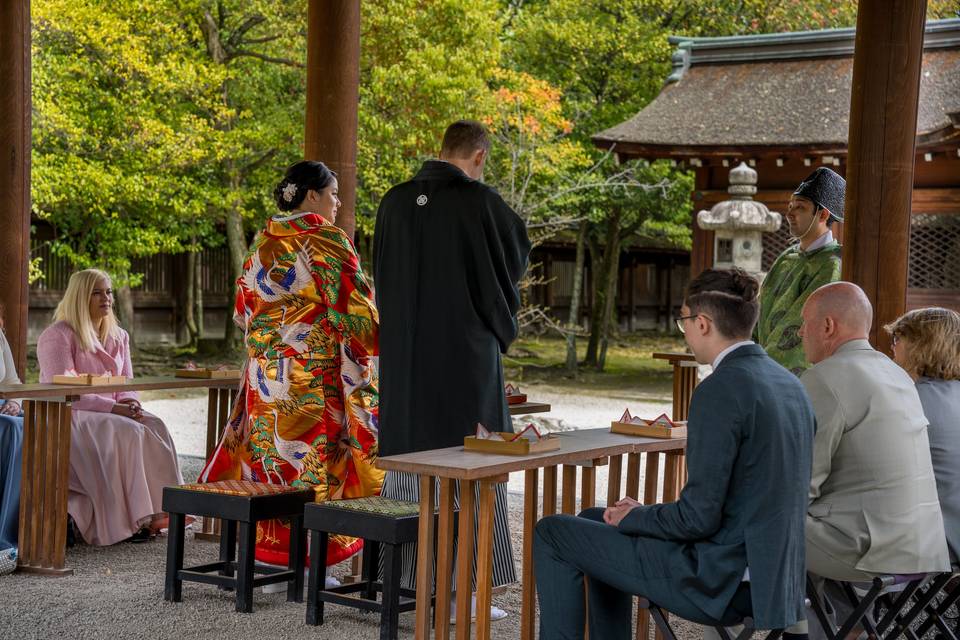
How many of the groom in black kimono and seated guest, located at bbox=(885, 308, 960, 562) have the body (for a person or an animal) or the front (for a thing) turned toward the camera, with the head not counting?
0

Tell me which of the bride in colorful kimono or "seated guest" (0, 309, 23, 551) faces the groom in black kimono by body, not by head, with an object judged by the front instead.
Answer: the seated guest

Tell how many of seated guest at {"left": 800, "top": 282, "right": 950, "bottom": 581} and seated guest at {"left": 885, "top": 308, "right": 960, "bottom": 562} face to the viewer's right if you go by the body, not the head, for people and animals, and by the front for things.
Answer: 0

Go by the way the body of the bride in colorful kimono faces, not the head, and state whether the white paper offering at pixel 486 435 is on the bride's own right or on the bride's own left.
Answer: on the bride's own right

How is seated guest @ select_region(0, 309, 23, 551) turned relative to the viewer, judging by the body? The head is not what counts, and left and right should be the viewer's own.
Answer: facing the viewer and to the right of the viewer

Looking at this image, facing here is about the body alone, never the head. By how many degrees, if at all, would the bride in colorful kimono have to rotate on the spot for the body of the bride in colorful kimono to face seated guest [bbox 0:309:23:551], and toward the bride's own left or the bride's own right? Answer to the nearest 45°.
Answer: approximately 135° to the bride's own left

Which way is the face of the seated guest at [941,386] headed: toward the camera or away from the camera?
away from the camera

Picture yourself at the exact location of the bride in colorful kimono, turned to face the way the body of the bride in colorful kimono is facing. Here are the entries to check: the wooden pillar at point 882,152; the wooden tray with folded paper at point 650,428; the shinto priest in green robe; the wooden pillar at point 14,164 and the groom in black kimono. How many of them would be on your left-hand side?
1

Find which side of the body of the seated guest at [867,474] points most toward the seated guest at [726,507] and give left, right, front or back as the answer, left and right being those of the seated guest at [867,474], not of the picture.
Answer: left

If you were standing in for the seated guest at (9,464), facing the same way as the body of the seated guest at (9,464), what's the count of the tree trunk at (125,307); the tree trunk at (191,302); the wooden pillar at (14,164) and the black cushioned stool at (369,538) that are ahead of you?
1

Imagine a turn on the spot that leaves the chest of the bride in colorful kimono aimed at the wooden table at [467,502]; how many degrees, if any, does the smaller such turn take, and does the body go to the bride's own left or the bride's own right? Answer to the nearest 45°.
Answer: approximately 135° to the bride's own right

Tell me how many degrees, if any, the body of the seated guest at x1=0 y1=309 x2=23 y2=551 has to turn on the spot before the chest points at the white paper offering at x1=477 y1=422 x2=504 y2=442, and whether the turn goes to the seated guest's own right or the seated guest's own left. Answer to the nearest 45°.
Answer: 0° — they already face it

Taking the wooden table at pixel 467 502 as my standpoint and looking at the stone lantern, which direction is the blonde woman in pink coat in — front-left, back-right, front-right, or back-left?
front-left

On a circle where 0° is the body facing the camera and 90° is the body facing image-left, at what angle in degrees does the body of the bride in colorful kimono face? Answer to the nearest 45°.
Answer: approximately 225°

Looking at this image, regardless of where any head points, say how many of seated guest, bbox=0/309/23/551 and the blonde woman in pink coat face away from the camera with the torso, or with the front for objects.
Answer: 0

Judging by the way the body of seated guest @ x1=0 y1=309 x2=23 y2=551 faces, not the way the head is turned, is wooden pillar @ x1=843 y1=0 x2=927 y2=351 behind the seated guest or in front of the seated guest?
in front

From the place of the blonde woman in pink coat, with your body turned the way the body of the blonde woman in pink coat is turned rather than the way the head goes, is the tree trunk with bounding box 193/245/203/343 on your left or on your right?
on your left

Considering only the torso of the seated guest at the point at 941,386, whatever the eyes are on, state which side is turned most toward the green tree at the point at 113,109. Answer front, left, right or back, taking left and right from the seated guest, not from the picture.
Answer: front

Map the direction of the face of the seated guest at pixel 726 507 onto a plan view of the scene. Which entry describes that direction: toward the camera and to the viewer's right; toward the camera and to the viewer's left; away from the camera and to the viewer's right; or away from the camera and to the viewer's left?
away from the camera and to the viewer's left

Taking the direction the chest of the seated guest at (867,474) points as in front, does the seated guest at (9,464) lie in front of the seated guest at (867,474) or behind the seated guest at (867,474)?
in front

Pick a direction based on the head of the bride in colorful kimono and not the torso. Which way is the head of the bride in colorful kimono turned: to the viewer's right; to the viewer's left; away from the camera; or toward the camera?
to the viewer's right

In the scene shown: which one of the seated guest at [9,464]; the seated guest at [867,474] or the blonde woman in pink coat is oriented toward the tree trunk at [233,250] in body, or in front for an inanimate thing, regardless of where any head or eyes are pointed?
the seated guest at [867,474]
